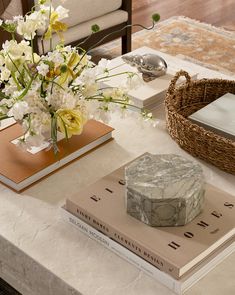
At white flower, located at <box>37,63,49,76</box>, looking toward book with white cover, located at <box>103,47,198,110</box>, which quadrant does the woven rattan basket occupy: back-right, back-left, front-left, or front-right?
front-right

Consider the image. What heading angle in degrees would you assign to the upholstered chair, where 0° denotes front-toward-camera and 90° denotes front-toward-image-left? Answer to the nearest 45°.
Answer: approximately 315°

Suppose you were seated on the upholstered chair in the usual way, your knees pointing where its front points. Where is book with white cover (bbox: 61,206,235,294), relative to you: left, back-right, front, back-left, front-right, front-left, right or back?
front-right

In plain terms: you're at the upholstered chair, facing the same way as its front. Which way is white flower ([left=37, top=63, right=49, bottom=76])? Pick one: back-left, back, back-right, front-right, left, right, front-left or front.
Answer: front-right

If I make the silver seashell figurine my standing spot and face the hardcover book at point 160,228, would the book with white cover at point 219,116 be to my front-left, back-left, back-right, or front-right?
front-left

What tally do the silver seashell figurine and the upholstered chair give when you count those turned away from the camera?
0
